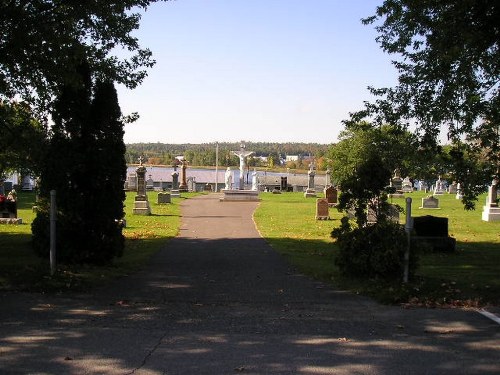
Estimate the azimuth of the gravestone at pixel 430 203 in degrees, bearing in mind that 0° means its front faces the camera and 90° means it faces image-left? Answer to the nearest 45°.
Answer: approximately 0°

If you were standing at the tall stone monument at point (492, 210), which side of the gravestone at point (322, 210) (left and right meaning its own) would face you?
left

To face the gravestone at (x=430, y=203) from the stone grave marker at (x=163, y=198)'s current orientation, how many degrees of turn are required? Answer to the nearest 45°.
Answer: approximately 90° to its left

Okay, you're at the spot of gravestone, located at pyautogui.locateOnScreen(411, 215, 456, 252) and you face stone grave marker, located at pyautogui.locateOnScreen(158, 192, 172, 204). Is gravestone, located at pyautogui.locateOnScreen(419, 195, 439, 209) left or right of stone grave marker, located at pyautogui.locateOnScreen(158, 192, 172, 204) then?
right
